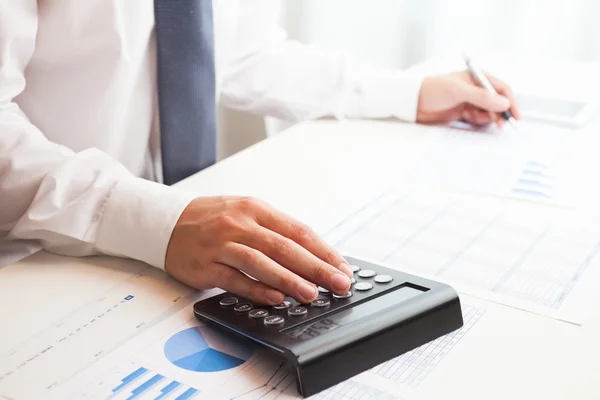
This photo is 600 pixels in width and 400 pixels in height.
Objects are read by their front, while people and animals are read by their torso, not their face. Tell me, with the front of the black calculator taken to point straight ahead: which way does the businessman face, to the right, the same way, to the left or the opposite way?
the opposite way

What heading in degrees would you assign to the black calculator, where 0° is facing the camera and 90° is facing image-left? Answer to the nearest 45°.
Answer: approximately 135°

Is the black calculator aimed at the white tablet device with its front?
no

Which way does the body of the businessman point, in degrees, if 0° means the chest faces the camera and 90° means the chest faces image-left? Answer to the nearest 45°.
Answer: approximately 315°

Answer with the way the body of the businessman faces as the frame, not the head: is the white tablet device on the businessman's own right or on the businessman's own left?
on the businessman's own left
